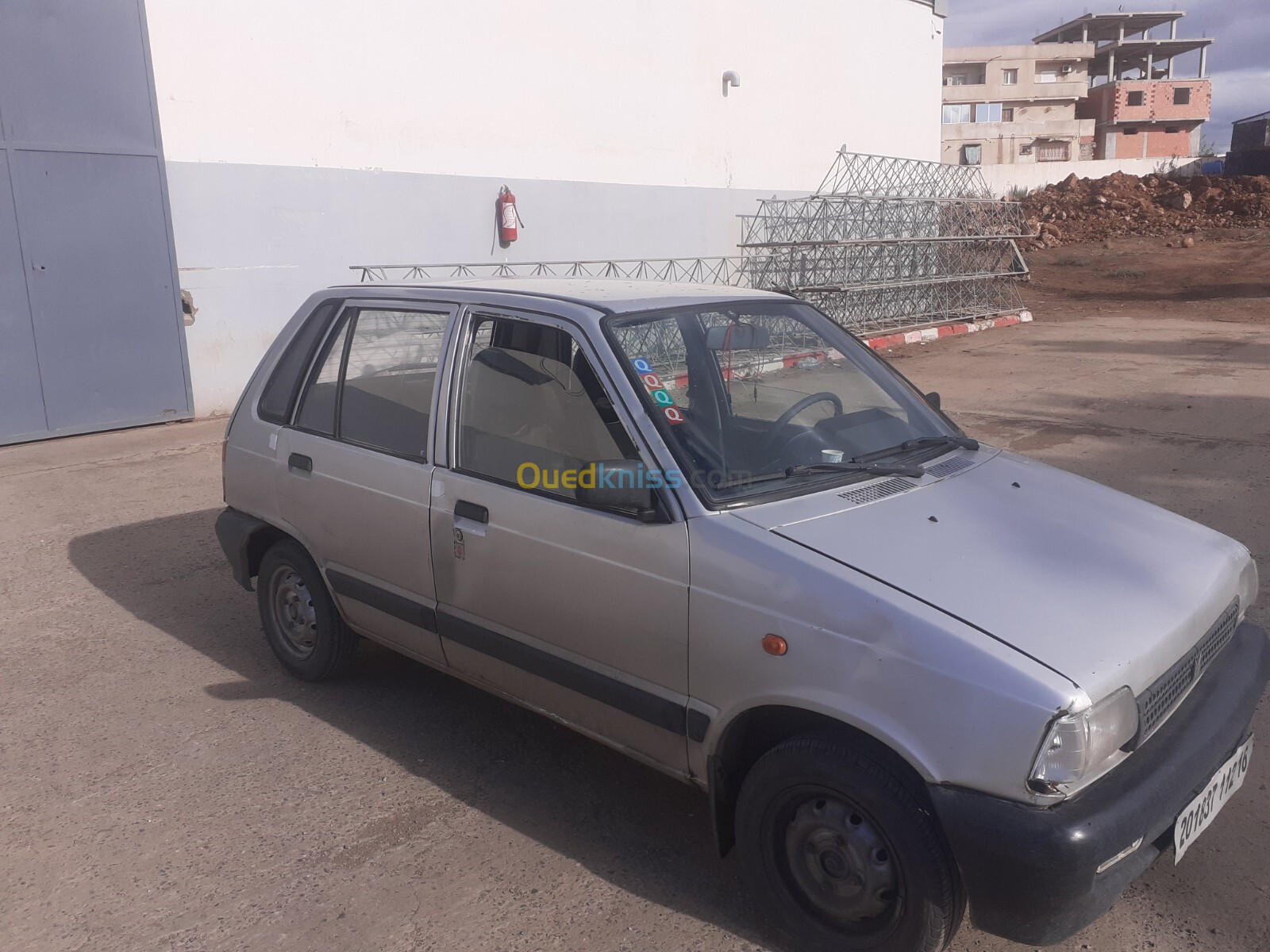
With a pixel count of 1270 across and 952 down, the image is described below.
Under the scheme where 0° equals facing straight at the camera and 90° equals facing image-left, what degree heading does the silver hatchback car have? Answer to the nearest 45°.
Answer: approximately 315°

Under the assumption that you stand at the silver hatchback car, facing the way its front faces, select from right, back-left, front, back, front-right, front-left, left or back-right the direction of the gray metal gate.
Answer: back

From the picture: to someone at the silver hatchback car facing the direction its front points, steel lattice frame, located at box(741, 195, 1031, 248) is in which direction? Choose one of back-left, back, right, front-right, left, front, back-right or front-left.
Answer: back-left

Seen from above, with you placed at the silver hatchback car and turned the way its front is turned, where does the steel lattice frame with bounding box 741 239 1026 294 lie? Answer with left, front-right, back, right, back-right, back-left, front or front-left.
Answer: back-left

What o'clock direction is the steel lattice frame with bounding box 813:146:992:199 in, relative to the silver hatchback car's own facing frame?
The steel lattice frame is roughly at 8 o'clock from the silver hatchback car.

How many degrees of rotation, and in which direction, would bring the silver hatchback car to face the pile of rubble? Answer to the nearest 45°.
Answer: approximately 135° to its left

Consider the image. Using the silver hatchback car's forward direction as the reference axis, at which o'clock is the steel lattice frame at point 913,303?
The steel lattice frame is roughly at 8 o'clock from the silver hatchback car.

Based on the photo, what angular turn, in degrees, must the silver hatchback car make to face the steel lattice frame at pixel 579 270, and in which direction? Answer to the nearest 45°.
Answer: approximately 135° to its left

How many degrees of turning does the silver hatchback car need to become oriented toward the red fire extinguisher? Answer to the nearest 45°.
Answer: approximately 135° to its left

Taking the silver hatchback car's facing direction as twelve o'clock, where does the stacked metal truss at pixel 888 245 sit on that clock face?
The stacked metal truss is roughly at 8 o'clock from the silver hatchback car.
